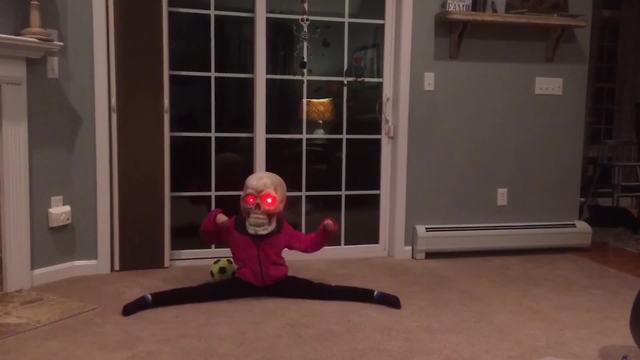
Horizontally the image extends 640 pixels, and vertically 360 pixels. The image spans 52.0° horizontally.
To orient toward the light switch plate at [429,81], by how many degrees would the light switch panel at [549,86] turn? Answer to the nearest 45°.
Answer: approximately 45° to its right

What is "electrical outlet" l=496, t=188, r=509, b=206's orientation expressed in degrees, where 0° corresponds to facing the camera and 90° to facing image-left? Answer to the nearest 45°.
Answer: approximately 0°
